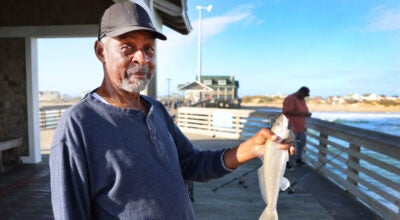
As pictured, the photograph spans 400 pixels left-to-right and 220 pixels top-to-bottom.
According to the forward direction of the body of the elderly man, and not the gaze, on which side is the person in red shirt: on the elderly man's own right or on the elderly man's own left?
on the elderly man's own left

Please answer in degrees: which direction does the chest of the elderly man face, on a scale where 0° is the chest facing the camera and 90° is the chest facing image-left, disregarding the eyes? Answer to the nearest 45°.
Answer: approximately 315°
